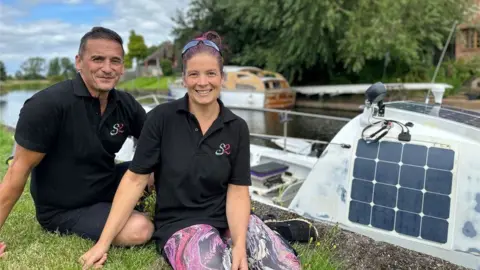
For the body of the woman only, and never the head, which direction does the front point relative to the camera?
toward the camera

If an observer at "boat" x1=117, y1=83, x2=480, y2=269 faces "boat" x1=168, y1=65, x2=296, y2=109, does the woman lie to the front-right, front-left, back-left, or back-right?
back-left

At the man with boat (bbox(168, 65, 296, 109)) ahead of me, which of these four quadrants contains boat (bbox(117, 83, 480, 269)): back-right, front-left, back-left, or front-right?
front-right

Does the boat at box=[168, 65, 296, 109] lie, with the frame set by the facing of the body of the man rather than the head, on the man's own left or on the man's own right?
on the man's own left

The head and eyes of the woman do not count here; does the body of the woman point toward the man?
no

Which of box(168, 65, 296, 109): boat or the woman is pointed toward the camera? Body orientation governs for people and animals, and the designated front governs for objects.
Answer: the woman

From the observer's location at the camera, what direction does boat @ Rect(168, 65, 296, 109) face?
facing away from the viewer and to the left of the viewer

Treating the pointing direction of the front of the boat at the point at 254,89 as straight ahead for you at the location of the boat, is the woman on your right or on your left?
on your left

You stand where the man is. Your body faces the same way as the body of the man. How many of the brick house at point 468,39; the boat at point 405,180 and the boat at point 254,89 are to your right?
0

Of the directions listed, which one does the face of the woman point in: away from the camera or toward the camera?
toward the camera

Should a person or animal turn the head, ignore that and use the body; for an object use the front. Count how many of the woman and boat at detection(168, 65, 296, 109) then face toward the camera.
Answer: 1

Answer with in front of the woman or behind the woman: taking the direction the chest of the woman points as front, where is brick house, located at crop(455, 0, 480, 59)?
behind
